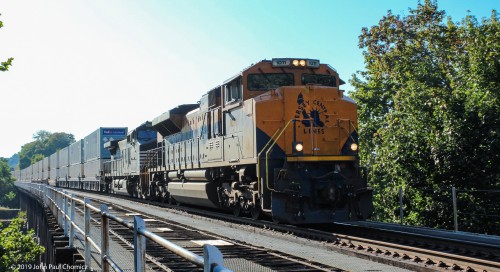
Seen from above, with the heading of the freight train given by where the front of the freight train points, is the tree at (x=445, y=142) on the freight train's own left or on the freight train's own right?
on the freight train's own left

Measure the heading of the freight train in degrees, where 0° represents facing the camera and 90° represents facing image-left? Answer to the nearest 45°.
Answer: approximately 315°

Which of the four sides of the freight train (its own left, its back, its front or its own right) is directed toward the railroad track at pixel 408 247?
front
